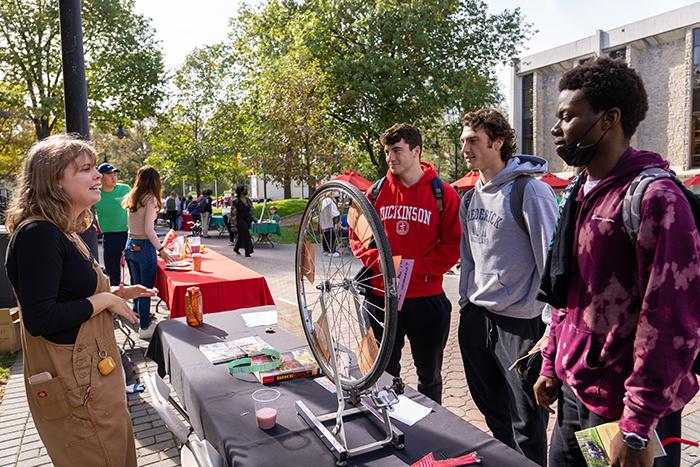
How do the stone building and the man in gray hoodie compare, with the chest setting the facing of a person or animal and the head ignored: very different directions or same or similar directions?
same or similar directions

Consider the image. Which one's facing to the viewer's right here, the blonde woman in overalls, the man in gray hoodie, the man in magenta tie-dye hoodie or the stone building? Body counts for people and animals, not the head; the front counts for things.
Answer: the blonde woman in overalls

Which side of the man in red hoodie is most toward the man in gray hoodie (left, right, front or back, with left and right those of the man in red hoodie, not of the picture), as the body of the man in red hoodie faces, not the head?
left

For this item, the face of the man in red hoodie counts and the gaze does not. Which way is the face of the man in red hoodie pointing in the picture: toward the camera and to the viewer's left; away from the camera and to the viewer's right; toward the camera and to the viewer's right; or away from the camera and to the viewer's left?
toward the camera and to the viewer's left

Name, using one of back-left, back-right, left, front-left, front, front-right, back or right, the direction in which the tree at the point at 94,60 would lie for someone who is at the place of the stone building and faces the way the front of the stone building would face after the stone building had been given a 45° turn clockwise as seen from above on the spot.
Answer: front-left

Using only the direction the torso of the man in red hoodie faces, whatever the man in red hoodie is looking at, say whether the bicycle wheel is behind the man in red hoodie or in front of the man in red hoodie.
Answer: in front

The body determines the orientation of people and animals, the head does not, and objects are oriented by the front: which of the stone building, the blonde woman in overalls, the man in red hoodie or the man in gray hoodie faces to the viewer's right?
the blonde woman in overalls

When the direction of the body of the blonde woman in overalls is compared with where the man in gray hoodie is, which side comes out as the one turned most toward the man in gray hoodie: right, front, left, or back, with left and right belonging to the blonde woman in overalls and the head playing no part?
front

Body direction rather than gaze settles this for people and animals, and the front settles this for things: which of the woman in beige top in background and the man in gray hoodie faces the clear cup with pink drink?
the man in gray hoodie

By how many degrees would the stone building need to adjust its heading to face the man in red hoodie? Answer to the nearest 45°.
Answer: approximately 45° to its left
